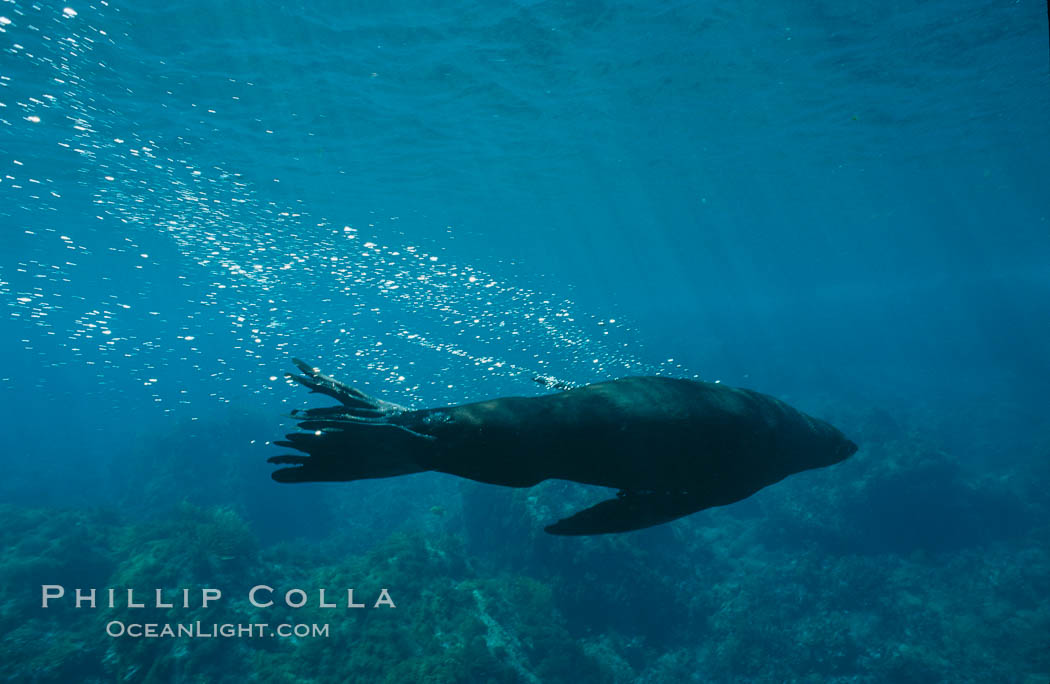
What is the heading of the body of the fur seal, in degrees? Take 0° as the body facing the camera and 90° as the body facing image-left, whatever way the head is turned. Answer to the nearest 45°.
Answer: approximately 270°
